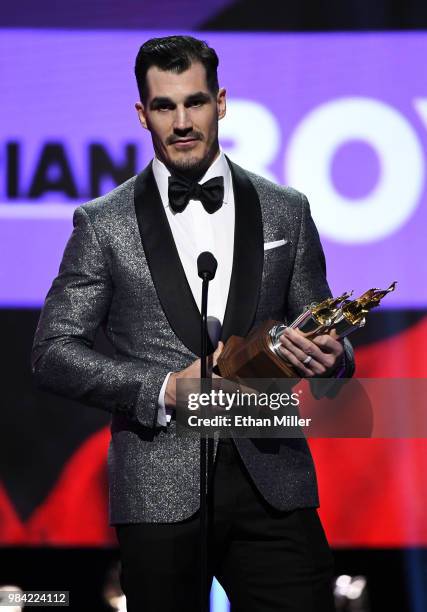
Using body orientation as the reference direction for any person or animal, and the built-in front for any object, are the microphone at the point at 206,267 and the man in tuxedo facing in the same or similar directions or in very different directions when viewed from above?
very different directions

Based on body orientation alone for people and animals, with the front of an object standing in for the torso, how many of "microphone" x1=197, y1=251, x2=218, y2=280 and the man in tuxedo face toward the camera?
1

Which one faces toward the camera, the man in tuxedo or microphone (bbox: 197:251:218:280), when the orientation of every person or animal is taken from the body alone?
the man in tuxedo

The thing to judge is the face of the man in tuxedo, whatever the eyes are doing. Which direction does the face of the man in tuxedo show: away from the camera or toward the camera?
toward the camera

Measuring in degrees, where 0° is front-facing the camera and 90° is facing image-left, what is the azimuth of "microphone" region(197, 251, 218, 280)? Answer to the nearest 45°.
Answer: approximately 180°

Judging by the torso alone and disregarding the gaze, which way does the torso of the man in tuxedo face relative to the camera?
toward the camera
